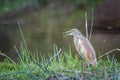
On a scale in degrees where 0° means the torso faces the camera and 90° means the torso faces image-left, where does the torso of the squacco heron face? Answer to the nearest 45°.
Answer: approximately 90°
